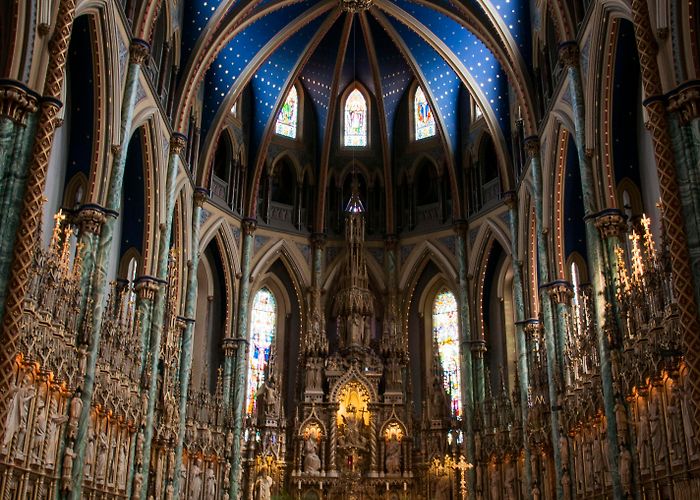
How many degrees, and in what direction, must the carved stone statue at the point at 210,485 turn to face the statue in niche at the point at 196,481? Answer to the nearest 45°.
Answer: approximately 90° to its right

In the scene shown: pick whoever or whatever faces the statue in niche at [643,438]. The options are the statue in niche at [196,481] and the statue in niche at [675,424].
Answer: the statue in niche at [196,481]

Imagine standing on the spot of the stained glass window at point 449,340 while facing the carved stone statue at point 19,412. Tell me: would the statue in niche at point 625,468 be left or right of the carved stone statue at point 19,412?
left

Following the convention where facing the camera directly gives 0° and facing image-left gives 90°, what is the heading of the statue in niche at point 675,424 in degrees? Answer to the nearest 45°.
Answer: approximately 45°

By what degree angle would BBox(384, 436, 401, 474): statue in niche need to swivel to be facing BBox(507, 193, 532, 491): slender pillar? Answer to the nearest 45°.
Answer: approximately 45° to its left

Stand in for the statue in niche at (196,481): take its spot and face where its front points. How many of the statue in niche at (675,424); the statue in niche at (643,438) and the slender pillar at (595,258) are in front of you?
3

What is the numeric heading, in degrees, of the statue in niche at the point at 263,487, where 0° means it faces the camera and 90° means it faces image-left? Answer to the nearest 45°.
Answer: approximately 0°

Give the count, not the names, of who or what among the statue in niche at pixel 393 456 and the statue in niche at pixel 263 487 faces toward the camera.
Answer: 2

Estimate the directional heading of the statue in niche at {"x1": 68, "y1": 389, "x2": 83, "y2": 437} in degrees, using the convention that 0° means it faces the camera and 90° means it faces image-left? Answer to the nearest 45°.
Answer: approximately 315°

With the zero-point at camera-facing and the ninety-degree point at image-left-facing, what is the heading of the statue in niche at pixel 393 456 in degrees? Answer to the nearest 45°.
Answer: approximately 0°

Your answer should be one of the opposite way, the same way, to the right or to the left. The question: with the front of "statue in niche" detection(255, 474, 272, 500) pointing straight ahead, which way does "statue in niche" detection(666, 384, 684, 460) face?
to the right
